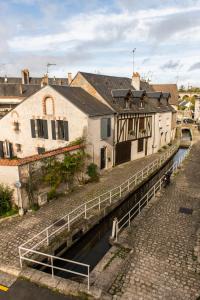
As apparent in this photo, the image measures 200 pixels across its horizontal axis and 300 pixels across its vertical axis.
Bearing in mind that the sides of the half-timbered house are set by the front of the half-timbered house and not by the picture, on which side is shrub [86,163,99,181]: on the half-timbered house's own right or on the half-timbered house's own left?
on the half-timbered house's own right

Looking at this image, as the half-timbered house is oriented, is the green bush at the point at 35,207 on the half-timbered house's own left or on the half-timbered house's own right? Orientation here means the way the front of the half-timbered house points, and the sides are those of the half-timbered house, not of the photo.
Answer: on the half-timbered house's own right

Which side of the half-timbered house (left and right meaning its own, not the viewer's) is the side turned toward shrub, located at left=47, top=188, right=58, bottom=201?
right

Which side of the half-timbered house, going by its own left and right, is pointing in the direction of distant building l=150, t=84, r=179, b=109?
left

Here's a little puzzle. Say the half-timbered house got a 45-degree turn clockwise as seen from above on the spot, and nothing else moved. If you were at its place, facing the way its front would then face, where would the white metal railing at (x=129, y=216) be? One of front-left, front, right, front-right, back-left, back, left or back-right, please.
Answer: front

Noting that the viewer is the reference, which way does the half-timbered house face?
facing the viewer and to the right of the viewer

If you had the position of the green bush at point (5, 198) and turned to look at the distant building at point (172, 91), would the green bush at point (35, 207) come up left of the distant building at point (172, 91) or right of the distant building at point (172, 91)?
right

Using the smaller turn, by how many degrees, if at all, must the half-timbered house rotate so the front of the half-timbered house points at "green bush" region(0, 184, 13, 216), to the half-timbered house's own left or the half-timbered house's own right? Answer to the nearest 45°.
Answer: approximately 90° to the half-timbered house's own right
